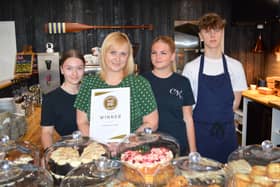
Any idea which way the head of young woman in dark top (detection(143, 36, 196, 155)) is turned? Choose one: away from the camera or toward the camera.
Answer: toward the camera

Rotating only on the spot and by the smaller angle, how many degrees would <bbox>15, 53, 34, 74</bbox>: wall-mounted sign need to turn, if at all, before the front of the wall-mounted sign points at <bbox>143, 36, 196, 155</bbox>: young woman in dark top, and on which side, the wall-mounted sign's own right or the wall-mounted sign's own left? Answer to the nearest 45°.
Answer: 0° — it already faces them

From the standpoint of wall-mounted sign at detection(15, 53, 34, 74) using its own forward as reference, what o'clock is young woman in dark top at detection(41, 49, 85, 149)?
The young woman in dark top is roughly at 12 o'clock from the wall-mounted sign.

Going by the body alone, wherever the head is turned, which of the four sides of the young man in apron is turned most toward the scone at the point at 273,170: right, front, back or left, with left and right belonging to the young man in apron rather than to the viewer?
front

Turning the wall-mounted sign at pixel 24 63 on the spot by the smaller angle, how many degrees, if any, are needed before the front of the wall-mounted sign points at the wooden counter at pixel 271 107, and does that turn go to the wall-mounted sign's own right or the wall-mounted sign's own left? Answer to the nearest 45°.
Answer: approximately 45° to the wall-mounted sign's own left

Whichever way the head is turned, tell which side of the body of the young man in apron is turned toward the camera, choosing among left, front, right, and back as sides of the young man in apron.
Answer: front

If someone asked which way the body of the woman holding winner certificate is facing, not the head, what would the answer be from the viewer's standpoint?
toward the camera

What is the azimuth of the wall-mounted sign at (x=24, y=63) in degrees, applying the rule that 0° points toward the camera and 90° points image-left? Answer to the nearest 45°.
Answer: approximately 0°

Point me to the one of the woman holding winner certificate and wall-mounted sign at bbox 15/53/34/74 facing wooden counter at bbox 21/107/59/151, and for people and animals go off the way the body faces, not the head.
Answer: the wall-mounted sign

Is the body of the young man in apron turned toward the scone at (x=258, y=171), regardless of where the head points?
yes

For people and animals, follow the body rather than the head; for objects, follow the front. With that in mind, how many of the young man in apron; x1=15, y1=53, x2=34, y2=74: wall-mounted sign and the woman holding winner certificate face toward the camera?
3

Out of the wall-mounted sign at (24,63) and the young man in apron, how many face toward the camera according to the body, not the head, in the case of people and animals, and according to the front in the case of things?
2

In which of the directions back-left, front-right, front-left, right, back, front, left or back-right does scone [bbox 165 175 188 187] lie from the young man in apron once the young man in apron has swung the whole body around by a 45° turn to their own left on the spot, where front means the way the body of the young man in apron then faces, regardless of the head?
front-right
